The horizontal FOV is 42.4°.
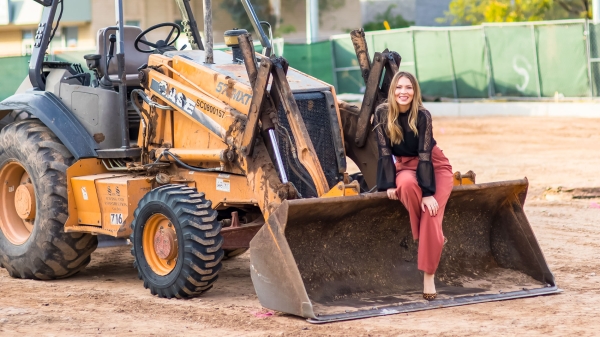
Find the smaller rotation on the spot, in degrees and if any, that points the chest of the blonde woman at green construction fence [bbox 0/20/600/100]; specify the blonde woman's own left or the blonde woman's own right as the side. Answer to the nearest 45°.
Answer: approximately 180°

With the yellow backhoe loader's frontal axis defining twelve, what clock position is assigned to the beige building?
The beige building is roughly at 7 o'clock from the yellow backhoe loader.

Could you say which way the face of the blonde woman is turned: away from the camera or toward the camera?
toward the camera

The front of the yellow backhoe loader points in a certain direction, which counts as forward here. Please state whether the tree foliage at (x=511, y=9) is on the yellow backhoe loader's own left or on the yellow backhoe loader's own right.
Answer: on the yellow backhoe loader's own left

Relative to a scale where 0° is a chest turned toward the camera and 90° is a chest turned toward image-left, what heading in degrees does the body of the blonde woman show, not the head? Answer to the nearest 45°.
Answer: approximately 0°

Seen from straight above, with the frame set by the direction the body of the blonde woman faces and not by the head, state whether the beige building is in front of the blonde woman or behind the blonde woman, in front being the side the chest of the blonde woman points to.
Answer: behind

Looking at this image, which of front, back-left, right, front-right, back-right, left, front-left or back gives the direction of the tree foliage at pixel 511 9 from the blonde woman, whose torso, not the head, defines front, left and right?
back

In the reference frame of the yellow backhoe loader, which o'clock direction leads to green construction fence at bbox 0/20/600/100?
The green construction fence is roughly at 8 o'clock from the yellow backhoe loader.

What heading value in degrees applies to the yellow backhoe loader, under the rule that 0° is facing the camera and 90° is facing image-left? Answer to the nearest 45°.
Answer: approximately 315°
